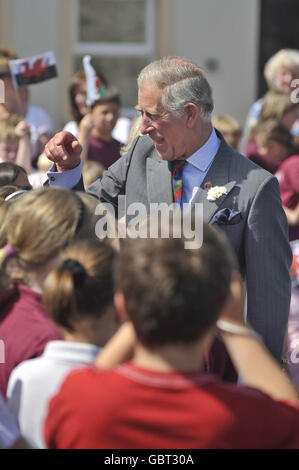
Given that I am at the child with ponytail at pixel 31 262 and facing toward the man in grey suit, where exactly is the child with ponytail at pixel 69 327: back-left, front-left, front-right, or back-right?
back-right

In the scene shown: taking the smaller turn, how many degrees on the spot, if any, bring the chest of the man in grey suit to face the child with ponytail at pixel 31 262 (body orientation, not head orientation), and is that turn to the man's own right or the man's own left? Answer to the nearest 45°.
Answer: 0° — they already face them

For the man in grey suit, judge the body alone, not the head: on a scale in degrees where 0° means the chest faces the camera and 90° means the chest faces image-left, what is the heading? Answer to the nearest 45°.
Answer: approximately 45°

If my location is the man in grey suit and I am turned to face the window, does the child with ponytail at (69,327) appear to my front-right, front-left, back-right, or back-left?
back-left

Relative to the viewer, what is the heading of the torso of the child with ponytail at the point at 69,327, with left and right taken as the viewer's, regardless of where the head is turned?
facing away from the viewer and to the right of the viewer

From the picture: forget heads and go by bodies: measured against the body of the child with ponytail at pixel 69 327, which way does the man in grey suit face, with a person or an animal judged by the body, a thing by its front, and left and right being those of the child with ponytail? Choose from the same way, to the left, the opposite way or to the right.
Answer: the opposite way

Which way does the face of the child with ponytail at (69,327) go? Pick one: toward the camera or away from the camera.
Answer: away from the camera

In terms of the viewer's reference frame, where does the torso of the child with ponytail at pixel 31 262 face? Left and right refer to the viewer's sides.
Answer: facing away from the viewer and to the right of the viewer

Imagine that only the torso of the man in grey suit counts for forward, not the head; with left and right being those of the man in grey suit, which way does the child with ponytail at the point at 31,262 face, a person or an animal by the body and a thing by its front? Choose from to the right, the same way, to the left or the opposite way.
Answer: the opposite way

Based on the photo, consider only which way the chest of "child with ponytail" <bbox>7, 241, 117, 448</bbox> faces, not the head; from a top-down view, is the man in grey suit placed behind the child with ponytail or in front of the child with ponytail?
in front

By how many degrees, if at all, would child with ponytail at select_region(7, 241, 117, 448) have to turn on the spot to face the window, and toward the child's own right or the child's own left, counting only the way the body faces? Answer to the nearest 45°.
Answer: approximately 45° to the child's own left

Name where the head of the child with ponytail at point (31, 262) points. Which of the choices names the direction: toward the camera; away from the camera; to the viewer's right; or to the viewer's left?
away from the camera
